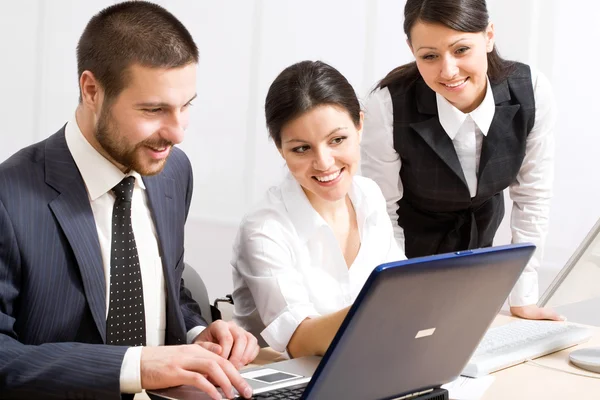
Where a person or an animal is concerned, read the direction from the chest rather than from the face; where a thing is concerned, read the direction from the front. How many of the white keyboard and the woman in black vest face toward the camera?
1

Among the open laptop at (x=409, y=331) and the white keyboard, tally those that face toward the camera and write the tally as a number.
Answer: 0

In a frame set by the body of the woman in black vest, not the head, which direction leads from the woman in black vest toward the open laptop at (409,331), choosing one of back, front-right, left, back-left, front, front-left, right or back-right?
front

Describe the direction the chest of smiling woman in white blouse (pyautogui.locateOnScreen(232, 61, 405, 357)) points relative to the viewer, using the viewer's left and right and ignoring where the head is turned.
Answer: facing the viewer and to the right of the viewer

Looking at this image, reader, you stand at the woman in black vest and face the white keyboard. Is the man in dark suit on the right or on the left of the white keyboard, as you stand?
right

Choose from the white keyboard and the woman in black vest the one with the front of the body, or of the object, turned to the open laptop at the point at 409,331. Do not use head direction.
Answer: the woman in black vest

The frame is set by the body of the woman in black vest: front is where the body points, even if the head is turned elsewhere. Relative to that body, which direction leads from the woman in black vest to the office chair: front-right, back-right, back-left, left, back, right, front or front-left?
front-right

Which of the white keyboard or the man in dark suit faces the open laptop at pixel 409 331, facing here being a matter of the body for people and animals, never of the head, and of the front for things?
the man in dark suit

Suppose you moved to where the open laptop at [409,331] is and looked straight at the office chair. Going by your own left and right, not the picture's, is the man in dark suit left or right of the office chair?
left

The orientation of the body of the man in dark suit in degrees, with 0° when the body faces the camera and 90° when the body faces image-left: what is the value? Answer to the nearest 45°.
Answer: approximately 315°

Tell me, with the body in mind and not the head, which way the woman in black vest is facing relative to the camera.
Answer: toward the camera

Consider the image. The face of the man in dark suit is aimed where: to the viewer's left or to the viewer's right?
to the viewer's right

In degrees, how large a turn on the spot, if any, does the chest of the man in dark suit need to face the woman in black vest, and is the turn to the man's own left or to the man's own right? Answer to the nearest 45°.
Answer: approximately 90° to the man's own left

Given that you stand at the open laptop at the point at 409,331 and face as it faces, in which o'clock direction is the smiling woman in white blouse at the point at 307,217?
The smiling woman in white blouse is roughly at 1 o'clock from the open laptop.
